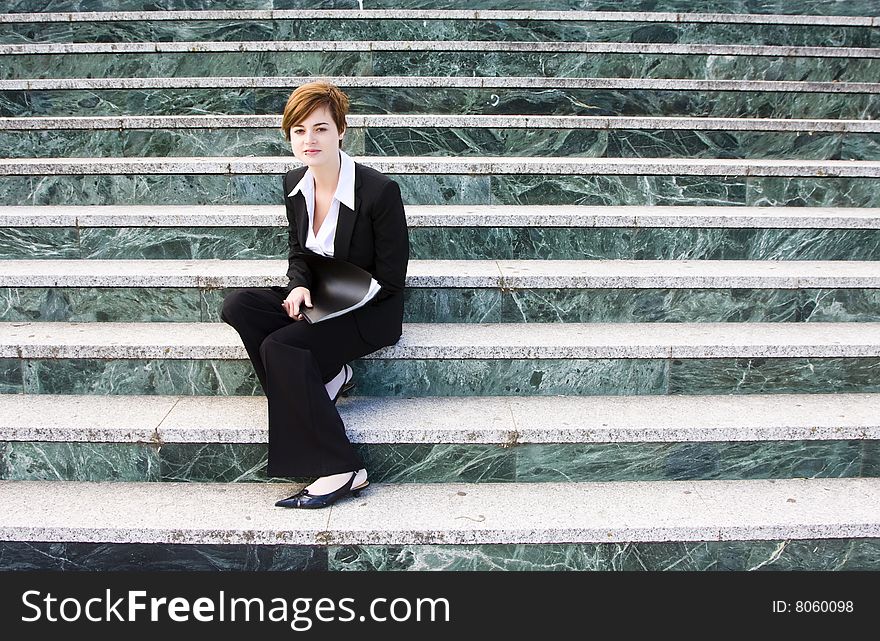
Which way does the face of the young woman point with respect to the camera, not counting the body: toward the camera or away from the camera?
toward the camera

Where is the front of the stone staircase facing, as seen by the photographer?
facing the viewer

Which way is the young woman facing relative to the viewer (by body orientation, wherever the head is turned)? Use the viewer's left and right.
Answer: facing the viewer and to the left of the viewer
